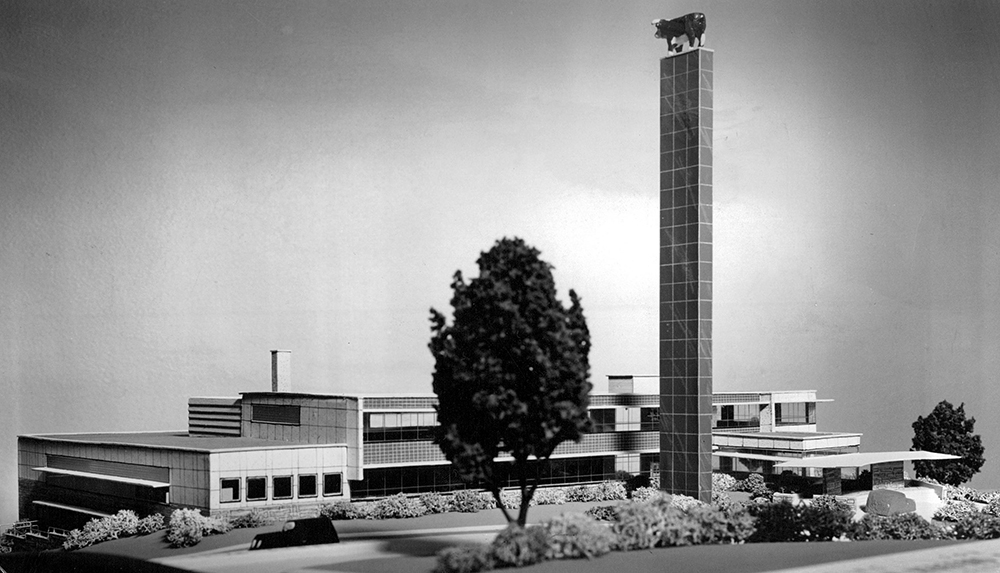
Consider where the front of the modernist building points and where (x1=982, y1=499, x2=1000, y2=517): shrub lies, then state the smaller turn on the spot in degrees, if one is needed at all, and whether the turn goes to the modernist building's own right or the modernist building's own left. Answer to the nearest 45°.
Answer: approximately 45° to the modernist building's own left

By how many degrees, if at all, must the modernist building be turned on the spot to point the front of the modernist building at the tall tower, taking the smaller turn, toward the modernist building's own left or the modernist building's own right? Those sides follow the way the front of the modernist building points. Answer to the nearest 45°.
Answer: approximately 45° to the modernist building's own left

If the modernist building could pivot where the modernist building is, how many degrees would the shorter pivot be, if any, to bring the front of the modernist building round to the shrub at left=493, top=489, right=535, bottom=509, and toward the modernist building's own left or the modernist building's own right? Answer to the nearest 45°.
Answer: approximately 45° to the modernist building's own left

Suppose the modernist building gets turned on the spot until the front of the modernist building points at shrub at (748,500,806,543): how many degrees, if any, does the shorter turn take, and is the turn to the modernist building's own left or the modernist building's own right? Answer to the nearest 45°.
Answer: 0° — it already faces it

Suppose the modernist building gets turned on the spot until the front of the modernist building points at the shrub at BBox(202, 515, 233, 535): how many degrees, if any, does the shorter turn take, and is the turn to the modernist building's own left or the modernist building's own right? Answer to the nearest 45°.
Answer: approximately 45° to the modernist building's own right

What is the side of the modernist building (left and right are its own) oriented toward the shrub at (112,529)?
right

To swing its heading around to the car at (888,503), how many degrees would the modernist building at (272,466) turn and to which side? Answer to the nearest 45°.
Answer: approximately 45° to its left

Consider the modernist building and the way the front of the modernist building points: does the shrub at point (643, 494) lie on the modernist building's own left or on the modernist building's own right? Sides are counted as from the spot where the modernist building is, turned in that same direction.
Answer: on the modernist building's own left

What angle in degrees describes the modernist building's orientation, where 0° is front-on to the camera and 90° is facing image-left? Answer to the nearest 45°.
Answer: approximately 315°
